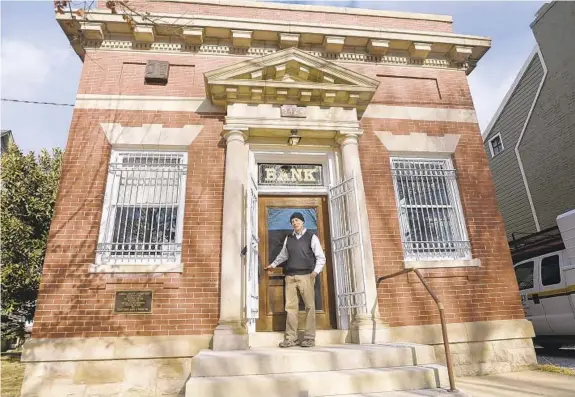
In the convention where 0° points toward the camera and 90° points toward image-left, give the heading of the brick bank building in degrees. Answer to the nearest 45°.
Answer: approximately 0°

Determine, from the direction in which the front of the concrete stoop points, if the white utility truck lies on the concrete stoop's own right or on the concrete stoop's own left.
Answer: on the concrete stoop's own left

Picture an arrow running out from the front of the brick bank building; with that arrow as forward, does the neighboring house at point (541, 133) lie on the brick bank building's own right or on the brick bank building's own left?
on the brick bank building's own left

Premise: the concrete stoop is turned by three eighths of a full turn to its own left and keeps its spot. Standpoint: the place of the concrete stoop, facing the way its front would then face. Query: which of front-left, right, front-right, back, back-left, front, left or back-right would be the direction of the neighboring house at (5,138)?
left

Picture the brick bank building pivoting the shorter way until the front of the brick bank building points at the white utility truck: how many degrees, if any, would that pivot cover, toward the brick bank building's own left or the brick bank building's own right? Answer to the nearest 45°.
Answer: approximately 90° to the brick bank building's own left

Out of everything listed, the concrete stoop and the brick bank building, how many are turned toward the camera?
2

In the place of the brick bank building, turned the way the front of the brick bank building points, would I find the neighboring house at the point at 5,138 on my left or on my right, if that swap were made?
on my right
